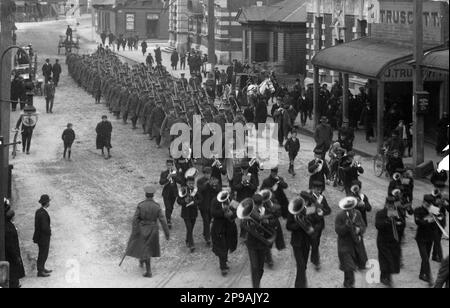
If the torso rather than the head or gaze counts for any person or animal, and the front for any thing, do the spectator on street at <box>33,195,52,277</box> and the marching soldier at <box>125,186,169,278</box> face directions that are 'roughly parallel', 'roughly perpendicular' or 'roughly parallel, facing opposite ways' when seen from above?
roughly perpendicular

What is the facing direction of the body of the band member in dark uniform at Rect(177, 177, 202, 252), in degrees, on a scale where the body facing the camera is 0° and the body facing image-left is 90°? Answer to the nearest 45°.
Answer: approximately 0°

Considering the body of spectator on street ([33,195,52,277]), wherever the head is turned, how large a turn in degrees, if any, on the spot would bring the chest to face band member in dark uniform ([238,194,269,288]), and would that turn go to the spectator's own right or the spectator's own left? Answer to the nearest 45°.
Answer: approximately 45° to the spectator's own right

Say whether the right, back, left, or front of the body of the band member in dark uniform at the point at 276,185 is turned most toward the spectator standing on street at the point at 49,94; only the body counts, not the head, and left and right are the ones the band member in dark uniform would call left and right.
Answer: back

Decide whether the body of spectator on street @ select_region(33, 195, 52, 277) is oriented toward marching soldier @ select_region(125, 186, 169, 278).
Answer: yes

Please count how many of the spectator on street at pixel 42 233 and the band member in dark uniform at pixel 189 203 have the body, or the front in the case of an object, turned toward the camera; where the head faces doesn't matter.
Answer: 1

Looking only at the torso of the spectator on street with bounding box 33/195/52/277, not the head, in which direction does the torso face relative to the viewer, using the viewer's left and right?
facing to the right of the viewer

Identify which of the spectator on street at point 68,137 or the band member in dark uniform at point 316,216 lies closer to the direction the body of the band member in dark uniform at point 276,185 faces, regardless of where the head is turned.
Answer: the band member in dark uniform
